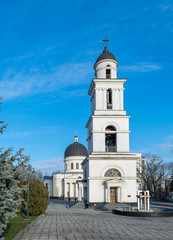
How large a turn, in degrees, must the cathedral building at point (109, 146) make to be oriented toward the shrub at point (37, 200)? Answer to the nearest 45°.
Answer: approximately 45° to its right

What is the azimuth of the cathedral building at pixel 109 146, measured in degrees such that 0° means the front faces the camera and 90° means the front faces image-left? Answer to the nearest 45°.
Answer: approximately 0°
